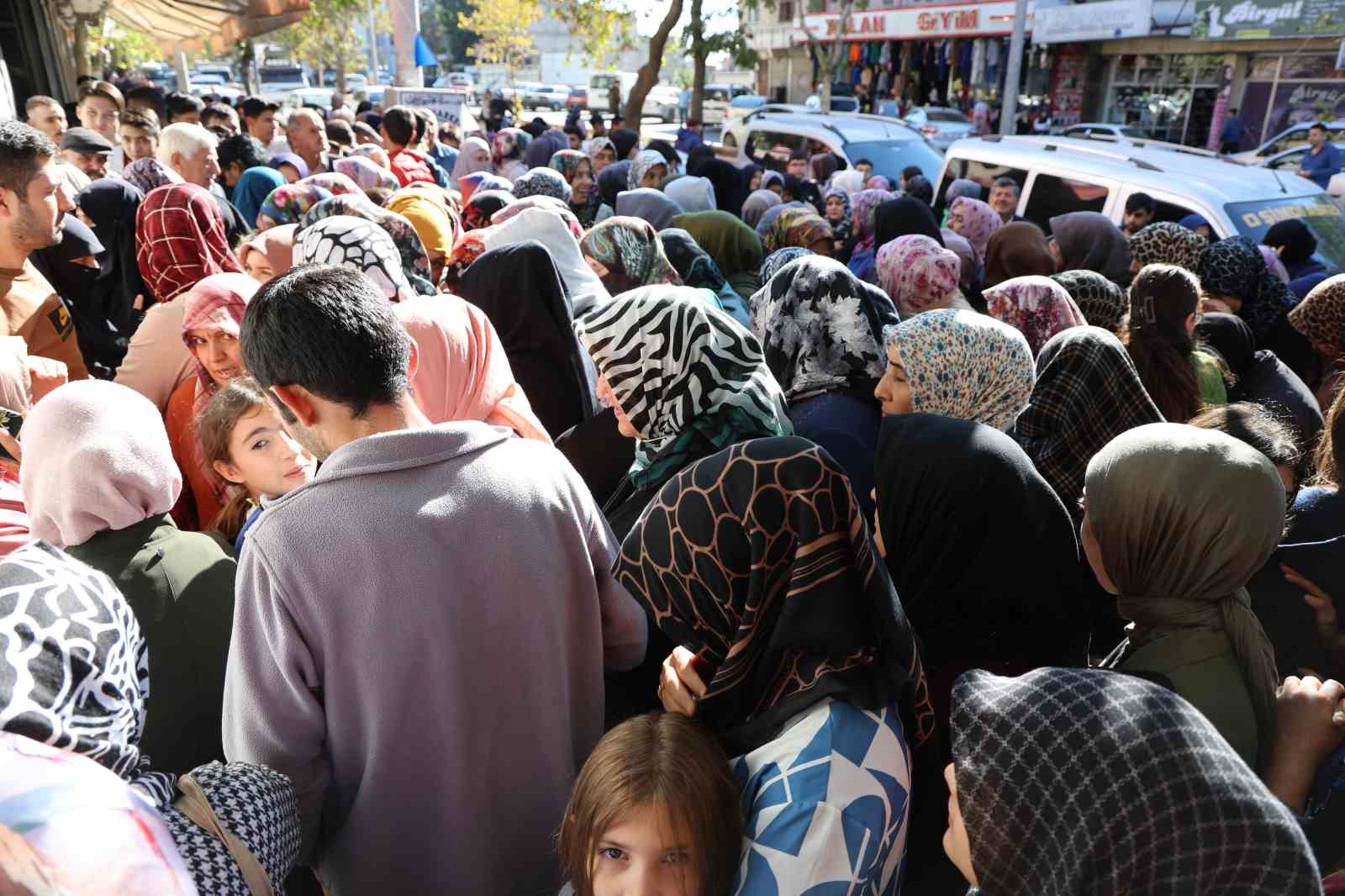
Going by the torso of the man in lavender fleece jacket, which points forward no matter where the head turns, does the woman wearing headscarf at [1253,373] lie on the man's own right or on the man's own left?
on the man's own right

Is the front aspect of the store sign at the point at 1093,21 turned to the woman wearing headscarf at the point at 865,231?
yes

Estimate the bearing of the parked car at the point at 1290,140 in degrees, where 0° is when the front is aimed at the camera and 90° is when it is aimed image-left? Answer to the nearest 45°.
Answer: approximately 90°

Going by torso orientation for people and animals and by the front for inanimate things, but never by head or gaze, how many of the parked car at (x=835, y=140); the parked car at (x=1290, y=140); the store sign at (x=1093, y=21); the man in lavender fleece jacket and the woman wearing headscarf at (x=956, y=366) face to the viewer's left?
2

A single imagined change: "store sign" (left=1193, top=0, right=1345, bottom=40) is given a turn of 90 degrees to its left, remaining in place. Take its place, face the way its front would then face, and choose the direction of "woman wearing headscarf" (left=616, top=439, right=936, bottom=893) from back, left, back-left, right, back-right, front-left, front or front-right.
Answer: right

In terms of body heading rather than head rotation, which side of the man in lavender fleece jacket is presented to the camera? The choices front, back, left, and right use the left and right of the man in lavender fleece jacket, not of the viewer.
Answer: back

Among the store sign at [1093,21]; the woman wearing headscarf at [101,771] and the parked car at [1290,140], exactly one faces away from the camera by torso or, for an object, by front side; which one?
the woman wearing headscarf

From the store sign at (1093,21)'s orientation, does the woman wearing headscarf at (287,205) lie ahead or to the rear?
ahead

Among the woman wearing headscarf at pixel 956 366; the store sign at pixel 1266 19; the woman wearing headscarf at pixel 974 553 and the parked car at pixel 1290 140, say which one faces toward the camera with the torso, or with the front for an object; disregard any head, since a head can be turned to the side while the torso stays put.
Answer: the store sign

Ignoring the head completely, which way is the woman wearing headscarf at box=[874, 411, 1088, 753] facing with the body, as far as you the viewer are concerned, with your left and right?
facing away from the viewer and to the left of the viewer

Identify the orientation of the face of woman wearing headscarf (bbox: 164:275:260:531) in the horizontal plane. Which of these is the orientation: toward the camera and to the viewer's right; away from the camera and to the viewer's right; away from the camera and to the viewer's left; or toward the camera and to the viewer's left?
toward the camera and to the viewer's right

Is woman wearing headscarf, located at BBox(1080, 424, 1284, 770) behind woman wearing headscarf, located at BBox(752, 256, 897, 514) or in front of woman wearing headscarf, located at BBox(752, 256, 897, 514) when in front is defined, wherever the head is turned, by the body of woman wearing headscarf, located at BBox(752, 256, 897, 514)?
behind

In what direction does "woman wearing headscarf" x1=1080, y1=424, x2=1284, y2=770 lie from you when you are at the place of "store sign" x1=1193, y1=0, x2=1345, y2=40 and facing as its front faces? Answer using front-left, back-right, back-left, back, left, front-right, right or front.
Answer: front

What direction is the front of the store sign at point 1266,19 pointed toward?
toward the camera

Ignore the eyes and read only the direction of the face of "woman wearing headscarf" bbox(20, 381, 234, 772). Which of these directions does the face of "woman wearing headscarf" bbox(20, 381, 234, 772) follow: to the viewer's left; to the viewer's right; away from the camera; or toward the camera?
away from the camera

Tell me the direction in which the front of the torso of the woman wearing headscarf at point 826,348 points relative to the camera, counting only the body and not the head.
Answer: away from the camera

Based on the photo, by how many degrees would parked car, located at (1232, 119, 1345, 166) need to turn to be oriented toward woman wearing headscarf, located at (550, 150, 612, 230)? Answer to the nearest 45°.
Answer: approximately 45° to its left

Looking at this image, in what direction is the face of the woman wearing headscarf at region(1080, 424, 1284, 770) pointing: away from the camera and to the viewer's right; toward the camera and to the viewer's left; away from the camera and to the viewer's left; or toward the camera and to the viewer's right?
away from the camera and to the viewer's left

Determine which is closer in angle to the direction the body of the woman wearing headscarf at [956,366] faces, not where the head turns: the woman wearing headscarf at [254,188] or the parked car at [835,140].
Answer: the woman wearing headscarf

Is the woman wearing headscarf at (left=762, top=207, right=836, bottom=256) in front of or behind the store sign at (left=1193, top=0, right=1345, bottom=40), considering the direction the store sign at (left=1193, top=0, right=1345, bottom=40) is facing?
in front
